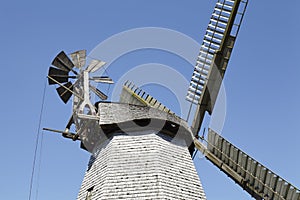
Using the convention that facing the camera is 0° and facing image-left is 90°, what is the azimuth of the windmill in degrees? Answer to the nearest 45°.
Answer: approximately 225°
